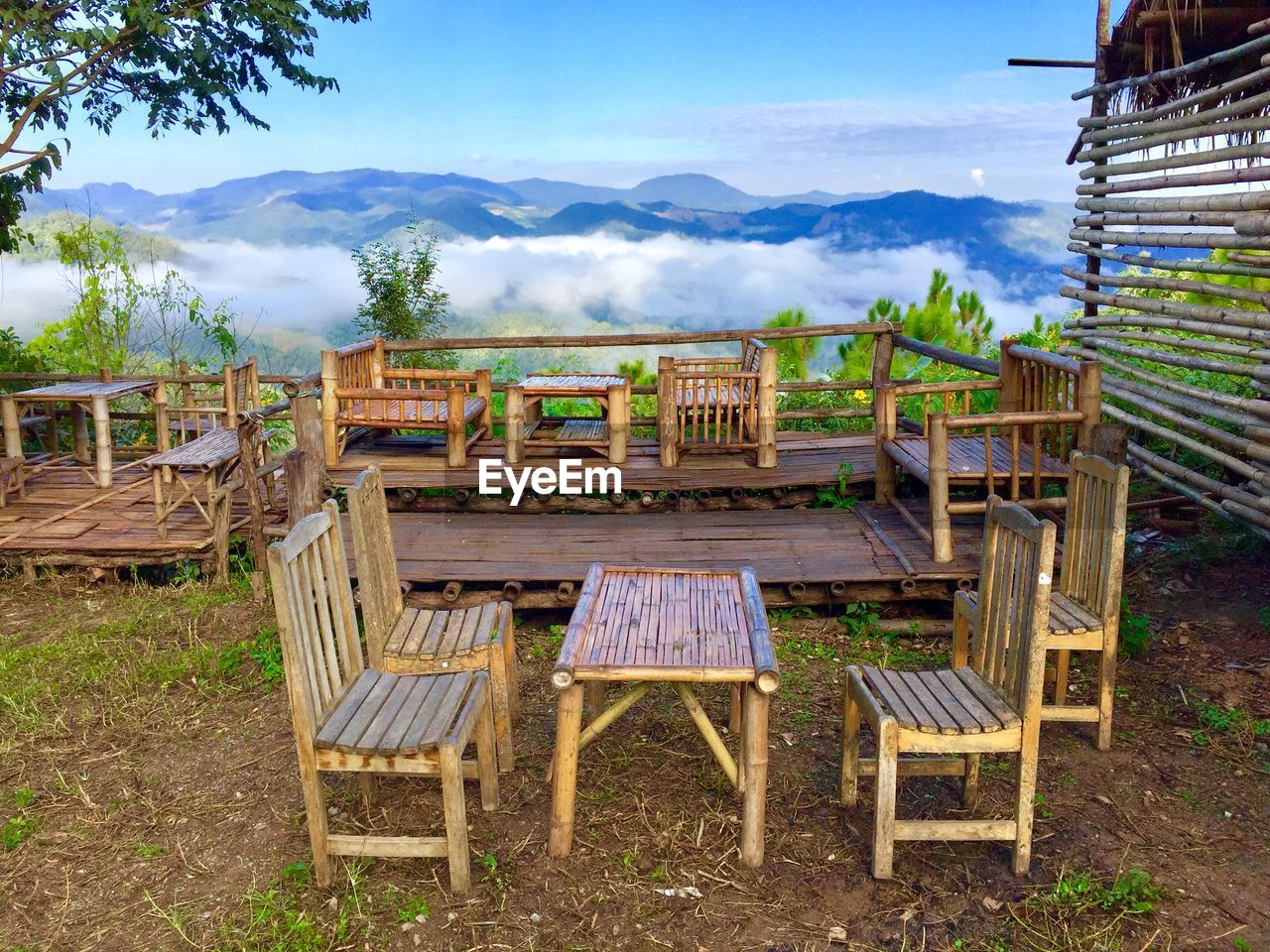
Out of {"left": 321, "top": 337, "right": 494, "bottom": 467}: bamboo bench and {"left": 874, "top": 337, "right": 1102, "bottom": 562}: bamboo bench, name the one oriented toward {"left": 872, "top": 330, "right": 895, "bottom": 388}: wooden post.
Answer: {"left": 321, "top": 337, "right": 494, "bottom": 467}: bamboo bench

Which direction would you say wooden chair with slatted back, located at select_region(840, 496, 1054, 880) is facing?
to the viewer's left

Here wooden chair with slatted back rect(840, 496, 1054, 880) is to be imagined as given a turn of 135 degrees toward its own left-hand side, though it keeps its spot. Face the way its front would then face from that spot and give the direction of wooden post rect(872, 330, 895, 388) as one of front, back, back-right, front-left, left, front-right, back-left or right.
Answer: back-left

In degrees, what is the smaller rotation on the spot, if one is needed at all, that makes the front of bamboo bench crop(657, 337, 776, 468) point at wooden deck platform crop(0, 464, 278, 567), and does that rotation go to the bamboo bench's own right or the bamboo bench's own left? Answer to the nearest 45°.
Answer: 0° — it already faces it

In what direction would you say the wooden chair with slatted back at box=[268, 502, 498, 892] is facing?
to the viewer's right

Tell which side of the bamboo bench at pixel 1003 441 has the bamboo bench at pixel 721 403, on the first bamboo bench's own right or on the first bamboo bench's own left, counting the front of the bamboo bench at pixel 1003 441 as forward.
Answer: on the first bamboo bench's own right

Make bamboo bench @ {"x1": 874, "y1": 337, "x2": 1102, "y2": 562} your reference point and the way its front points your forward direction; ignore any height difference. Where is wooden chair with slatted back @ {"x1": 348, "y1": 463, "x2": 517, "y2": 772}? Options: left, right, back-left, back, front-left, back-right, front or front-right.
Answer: front

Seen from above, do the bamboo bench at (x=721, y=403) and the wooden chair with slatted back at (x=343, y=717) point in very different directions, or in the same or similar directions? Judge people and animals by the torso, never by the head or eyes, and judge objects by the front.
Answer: very different directions

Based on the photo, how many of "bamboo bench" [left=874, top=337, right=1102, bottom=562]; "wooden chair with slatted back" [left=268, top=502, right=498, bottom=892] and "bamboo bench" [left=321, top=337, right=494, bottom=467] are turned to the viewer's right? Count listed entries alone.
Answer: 2

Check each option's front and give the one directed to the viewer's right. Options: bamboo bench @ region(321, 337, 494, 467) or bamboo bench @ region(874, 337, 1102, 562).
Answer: bamboo bench @ region(321, 337, 494, 467)

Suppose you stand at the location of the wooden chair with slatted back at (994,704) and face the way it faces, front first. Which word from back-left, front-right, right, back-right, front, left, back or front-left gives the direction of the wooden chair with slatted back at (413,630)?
front

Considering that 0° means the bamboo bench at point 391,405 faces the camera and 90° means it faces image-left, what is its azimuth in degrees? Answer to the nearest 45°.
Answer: approximately 270°
